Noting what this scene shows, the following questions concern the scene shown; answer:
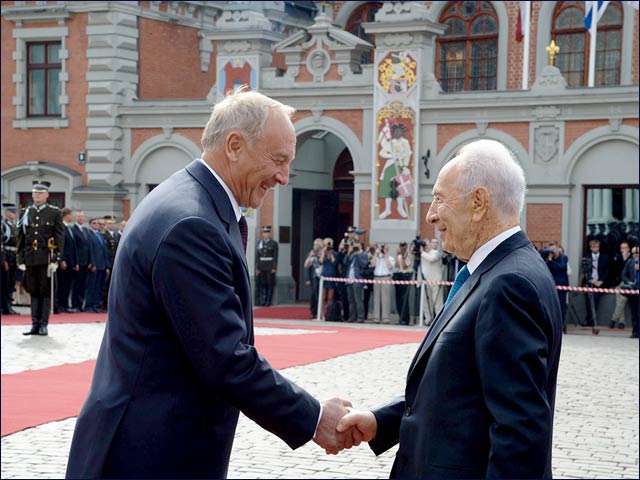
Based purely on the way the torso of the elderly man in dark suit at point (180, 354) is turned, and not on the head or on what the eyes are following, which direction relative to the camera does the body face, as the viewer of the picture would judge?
to the viewer's right

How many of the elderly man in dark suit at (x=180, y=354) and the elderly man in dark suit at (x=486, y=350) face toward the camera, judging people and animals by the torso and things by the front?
0

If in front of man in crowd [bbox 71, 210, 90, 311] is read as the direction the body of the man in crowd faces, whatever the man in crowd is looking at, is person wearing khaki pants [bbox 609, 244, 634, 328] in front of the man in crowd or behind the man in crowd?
in front

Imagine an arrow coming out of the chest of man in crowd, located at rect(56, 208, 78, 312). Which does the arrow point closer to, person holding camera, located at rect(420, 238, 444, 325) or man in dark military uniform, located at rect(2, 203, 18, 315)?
the person holding camera

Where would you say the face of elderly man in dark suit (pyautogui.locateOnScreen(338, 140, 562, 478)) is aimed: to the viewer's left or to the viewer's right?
to the viewer's left

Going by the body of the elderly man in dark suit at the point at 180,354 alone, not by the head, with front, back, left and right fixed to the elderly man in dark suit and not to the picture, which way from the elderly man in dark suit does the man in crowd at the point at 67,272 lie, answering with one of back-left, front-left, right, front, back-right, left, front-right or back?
left

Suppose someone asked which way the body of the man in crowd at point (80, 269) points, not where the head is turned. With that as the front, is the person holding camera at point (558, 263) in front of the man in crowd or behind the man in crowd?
in front

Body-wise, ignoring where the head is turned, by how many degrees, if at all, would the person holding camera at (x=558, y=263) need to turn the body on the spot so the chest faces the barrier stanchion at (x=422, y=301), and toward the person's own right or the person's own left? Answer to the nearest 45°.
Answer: approximately 45° to the person's own right

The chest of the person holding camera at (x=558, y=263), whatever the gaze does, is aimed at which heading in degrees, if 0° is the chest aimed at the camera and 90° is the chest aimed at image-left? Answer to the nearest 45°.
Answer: approximately 45°

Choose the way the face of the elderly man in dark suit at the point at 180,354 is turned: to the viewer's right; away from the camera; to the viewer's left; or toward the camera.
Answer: to the viewer's right
